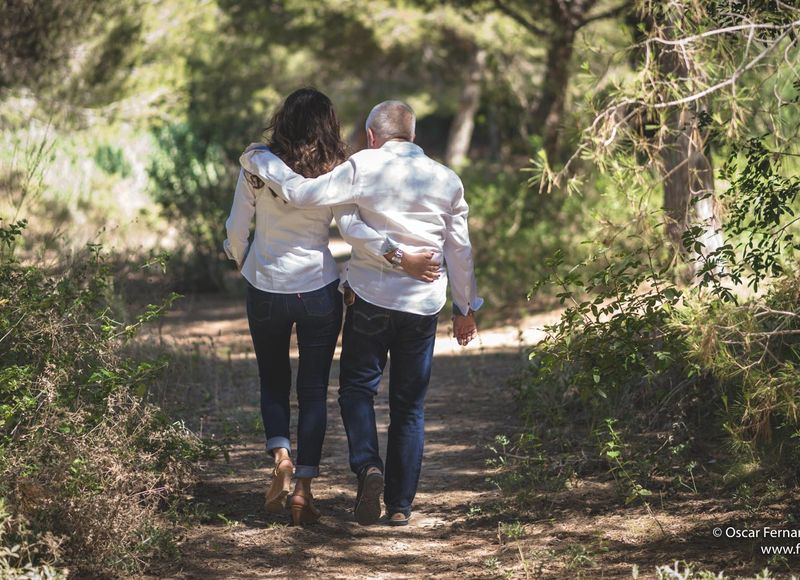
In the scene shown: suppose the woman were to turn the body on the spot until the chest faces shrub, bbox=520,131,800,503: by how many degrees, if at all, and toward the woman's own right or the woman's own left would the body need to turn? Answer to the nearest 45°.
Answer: approximately 90° to the woman's own right

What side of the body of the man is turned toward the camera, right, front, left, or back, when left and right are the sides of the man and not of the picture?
back

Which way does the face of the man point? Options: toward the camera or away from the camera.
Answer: away from the camera

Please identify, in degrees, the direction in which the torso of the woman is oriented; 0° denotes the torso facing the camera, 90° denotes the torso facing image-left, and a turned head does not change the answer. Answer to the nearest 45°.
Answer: approximately 180°

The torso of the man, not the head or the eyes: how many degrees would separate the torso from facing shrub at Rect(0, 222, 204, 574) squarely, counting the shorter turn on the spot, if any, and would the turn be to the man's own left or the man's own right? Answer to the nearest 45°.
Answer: approximately 90° to the man's own left

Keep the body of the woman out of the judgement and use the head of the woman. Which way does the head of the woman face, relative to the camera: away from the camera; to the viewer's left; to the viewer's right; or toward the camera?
away from the camera

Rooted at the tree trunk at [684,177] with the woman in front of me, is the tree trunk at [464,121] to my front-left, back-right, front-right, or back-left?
back-right

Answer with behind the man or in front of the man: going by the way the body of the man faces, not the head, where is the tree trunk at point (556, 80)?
in front

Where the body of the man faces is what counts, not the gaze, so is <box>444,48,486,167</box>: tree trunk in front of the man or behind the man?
in front

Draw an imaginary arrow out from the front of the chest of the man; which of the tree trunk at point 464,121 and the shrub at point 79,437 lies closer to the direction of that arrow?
the tree trunk

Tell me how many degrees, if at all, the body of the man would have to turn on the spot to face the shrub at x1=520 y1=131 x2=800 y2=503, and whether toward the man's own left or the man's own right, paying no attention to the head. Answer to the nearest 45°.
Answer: approximately 90° to the man's own right

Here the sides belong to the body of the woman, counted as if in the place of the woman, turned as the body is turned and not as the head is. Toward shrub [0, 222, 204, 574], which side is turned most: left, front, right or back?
left

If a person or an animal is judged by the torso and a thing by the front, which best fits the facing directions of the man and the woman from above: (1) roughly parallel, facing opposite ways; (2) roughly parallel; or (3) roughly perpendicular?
roughly parallel
